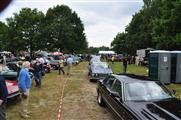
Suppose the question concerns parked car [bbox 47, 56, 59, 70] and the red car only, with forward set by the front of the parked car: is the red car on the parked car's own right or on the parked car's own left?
on the parked car's own right

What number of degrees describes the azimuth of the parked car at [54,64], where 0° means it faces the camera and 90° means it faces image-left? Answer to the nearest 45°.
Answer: approximately 315°
